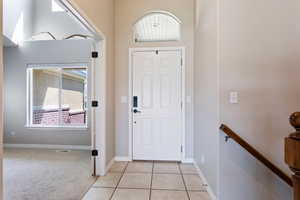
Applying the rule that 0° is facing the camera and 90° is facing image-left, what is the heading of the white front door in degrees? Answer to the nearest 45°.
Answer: approximately 0°
